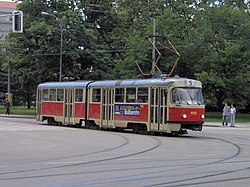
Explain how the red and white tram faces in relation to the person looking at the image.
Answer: facing the viewer and to the right of the viewer
